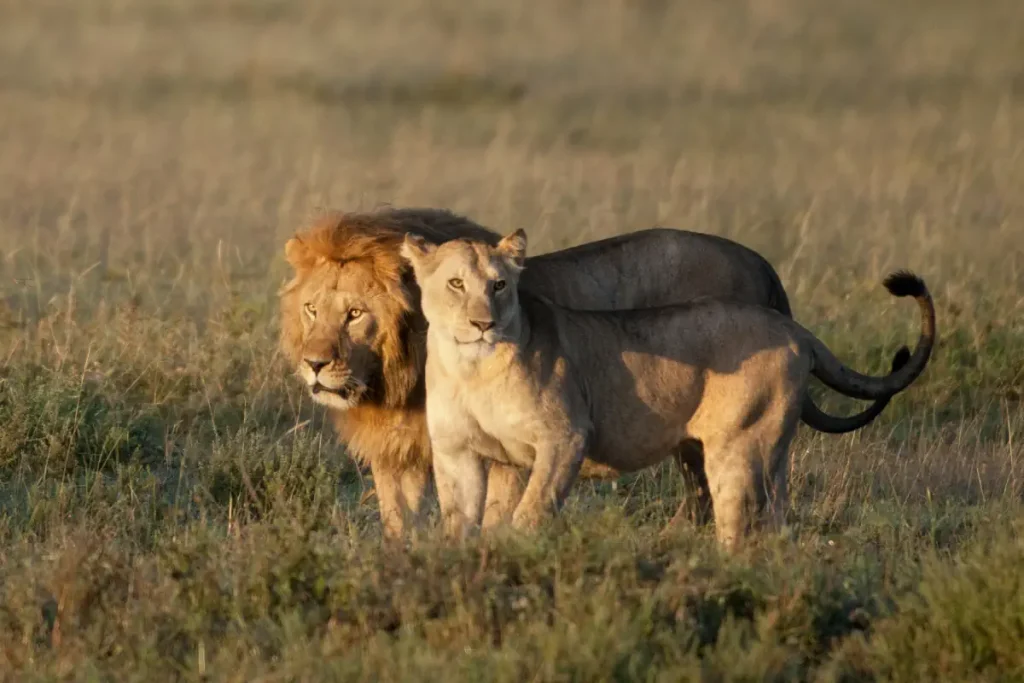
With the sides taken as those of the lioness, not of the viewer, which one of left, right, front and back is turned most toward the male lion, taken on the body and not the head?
right

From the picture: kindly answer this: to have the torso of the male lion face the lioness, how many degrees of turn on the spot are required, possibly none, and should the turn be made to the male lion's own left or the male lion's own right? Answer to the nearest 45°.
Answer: approximately 90° to the male lion's own left

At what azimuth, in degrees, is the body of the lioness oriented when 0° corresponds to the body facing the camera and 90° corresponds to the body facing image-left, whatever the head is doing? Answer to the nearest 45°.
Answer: approximately 45°

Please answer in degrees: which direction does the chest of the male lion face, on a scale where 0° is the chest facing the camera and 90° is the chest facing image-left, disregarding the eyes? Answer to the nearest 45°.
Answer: approximately 45°
